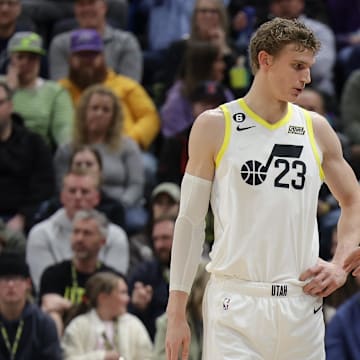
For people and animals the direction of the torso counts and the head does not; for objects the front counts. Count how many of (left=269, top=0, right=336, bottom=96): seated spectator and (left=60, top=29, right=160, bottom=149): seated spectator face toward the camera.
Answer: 2

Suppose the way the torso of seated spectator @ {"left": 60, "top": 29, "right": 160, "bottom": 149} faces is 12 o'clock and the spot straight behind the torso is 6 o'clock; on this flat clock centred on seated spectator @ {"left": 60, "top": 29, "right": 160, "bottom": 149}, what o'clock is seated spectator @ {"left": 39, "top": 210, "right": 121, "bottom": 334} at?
seated spectator @ {"left": 39, "top": 210, "right": 121, "bottom": 334} is roughly at 12 o'clock from seated spectator @ {"left": 60, "top": 29, "right": 160, "bottom": 149}.

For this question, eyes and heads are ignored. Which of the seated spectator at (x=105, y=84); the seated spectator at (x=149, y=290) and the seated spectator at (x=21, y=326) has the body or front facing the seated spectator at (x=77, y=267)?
the seated spectator at (x=105, y=84)

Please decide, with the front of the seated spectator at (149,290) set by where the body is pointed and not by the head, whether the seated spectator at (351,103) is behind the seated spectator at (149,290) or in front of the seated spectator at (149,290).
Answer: behind

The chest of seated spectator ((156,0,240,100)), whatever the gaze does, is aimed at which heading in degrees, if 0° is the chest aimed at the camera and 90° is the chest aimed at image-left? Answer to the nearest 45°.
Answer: approximately 0°

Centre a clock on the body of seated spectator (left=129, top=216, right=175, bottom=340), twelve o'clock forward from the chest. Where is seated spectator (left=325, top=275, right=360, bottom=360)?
seated spectator (left=325, top=275, right=360, bottom=360) is roughly at 10 o'clock from seated spectator (left=129, top=216, right=175, bottom=340).

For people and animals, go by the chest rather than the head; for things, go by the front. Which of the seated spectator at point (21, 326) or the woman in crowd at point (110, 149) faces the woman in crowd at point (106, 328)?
the woman in crowd at point (110, 149)

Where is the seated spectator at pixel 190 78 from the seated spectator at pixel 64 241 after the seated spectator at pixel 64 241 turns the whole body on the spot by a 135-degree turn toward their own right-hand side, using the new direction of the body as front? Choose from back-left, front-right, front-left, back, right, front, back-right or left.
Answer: right

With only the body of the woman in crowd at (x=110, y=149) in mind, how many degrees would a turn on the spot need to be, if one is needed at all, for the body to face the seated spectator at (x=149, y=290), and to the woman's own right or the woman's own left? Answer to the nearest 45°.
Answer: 0° — they already face them
